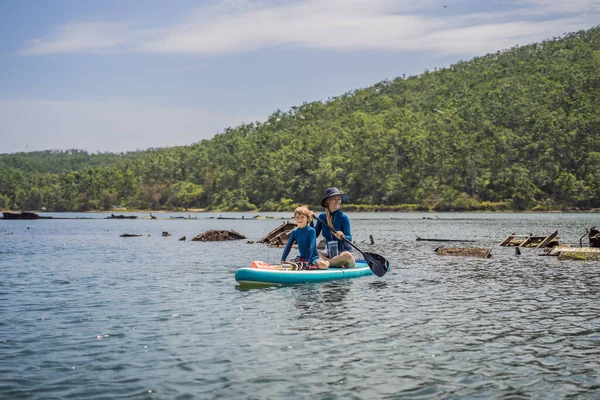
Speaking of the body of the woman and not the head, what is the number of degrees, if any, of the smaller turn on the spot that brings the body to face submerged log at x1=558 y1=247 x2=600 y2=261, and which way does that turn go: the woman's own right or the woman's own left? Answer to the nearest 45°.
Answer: approximately 90° to the woman's own left

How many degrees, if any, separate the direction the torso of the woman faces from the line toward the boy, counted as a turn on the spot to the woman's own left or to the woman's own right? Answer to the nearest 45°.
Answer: approximately 90° to the woman's own right

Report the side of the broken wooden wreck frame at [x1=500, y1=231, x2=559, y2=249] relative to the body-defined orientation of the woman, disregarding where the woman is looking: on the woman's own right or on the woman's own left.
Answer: on the woman's own left

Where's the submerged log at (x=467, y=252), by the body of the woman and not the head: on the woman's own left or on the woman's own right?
on the woman's own left

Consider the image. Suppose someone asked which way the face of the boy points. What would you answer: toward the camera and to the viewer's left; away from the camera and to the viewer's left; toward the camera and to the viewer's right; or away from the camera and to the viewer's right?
toward the camera and to the viewer's left
